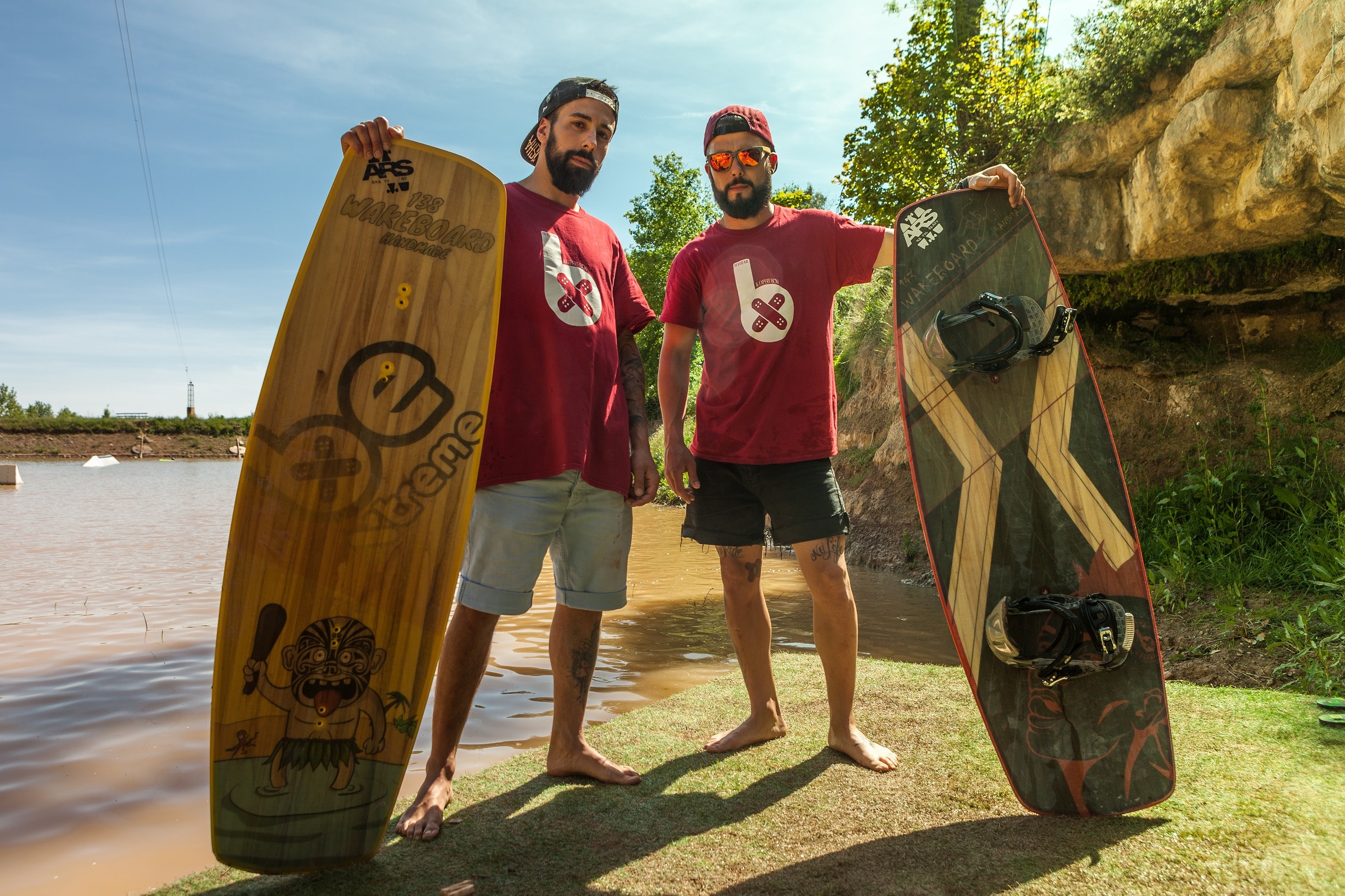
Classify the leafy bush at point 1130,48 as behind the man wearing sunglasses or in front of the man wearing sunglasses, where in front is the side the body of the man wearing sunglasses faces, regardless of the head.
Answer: behind

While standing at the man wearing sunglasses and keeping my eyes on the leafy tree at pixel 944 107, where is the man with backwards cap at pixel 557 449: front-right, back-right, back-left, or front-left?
back-left

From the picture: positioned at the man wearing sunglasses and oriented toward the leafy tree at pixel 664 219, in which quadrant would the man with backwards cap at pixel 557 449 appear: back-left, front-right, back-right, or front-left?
back-left

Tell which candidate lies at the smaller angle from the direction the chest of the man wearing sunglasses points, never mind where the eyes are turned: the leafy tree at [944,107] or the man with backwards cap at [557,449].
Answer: the man with backwards cap

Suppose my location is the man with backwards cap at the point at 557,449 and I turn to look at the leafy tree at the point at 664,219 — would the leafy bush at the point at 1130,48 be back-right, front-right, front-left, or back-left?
front-right

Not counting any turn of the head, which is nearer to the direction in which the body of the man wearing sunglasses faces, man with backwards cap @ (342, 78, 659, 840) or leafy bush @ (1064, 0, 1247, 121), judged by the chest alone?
the man with backwards cap

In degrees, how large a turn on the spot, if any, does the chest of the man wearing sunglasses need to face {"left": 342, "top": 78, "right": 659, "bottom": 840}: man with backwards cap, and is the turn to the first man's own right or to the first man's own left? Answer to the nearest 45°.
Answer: approximately 45° to the first man's own right

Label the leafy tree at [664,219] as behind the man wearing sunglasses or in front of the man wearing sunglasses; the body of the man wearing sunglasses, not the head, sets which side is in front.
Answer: behind

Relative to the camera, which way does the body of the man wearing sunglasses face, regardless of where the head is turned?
toward the camera

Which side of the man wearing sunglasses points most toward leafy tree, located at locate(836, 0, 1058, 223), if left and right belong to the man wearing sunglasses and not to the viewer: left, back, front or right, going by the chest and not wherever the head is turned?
back
